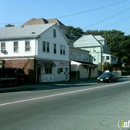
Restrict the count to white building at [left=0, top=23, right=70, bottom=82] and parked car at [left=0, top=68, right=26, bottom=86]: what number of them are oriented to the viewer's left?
1

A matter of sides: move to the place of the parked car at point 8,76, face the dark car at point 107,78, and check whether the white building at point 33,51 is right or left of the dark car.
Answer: left

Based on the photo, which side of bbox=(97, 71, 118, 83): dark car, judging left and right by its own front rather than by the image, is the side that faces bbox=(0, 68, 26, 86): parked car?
front

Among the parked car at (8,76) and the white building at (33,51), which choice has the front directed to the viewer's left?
the parked car

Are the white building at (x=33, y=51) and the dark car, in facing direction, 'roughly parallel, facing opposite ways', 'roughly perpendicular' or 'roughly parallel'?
roughly perpendicular

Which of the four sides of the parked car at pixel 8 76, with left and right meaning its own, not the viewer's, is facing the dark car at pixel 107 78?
back

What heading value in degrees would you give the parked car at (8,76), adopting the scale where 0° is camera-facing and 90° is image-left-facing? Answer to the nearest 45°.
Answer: approximately 90°

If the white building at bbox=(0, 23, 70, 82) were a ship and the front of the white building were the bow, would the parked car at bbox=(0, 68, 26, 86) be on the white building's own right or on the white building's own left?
on the white building's own right

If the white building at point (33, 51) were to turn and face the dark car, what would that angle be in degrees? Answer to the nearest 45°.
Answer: approximately 45° to its left

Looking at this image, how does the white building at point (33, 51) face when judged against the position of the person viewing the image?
facing the viewer and to the right of the viewer

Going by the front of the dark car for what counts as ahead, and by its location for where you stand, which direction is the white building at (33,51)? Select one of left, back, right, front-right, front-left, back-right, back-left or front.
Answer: front-right
